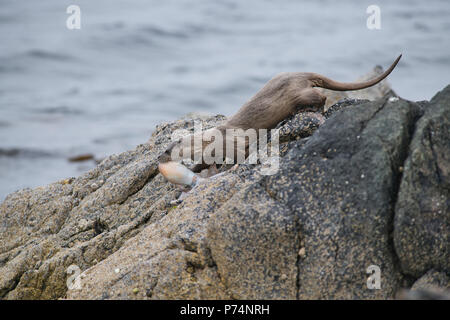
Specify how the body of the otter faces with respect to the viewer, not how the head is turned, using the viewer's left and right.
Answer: facing to the left of the viewer
